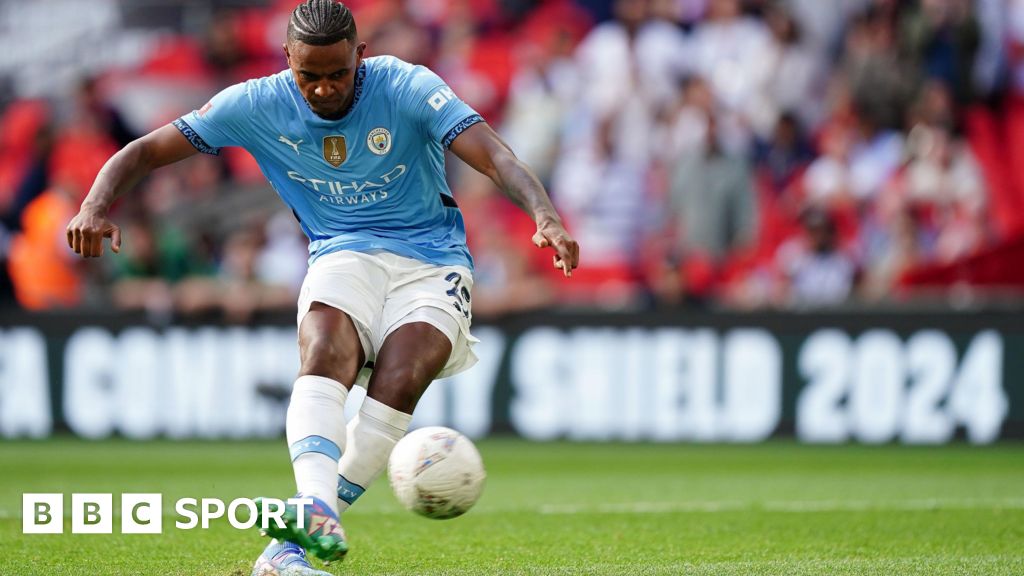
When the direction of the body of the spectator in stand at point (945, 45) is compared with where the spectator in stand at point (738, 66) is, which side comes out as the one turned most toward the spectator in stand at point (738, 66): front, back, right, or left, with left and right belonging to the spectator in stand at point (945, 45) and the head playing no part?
right

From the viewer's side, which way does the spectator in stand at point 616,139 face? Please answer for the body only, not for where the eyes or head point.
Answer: toward the camera

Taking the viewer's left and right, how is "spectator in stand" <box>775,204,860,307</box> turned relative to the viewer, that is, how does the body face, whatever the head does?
facing the viewer

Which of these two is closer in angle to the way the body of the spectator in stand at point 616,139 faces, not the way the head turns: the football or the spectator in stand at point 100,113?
the football

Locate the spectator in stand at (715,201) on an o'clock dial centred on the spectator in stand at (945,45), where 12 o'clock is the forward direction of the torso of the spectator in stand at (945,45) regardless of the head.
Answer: the spectator in stand at (715,201) is roughly at 2 o'clock from the spectator in stand at (945,45).

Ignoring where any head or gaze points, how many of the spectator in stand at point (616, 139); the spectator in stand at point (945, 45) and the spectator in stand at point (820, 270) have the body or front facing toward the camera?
3

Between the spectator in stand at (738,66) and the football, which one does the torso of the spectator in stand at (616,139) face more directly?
the football

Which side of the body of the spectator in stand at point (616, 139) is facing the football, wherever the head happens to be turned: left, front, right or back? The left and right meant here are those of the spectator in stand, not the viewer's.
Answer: front

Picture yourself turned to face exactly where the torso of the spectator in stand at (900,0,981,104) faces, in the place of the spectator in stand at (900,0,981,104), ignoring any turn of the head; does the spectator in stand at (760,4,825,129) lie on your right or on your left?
on your right

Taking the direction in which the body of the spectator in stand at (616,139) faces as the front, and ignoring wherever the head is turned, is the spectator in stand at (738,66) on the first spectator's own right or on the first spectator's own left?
on the first spectator's own left

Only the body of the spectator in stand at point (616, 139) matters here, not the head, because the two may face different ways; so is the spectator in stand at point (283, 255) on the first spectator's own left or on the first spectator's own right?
on the first spectator's own right

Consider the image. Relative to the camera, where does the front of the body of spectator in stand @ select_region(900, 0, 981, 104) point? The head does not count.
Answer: toward the camera
